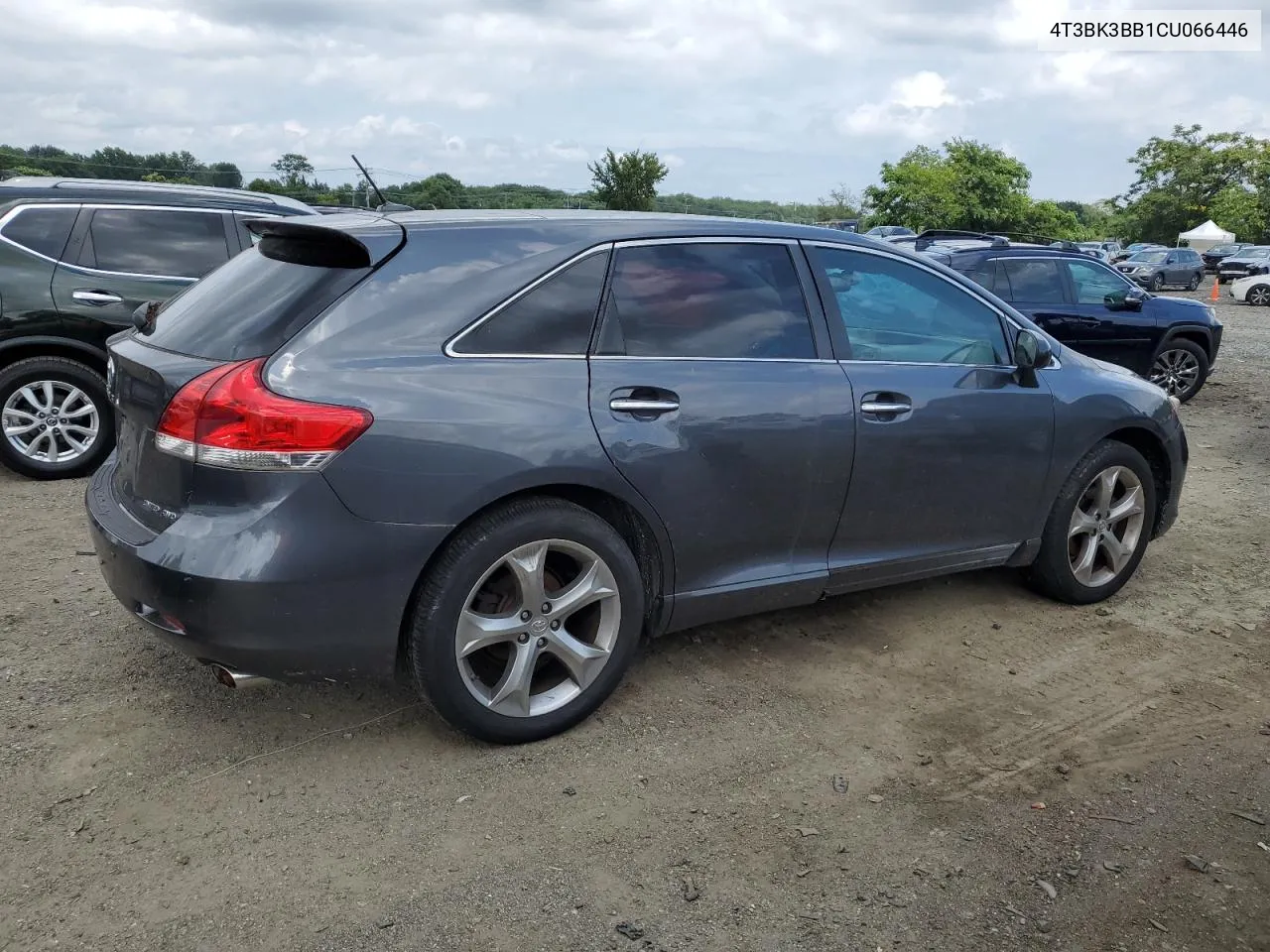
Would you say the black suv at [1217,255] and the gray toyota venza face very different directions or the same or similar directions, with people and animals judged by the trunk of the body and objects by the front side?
very different directions

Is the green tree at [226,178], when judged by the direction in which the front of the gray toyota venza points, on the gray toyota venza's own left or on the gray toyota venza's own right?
on the gray toyota venza's own left

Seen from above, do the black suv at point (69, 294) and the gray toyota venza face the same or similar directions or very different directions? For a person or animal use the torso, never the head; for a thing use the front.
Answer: same or similar directions

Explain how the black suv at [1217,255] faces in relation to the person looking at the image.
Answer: facing the viewer and to the left of the viewer

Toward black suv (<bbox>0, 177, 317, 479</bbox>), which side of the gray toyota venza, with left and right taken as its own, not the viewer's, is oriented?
left

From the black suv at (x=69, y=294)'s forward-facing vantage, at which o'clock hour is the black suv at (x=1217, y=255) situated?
the black suv at (x=1217, y=255) is roughly at 11 o'clock from the black suv at (x=69, y=294).

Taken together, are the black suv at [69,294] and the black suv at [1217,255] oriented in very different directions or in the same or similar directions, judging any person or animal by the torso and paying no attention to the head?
very different directions

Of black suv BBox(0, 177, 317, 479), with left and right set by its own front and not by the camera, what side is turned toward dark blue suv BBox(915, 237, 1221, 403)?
front

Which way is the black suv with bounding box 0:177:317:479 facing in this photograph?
to the viewer's right

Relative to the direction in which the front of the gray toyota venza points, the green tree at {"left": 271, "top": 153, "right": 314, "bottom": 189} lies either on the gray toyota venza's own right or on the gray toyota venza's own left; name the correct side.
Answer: on the gray toyota venza's own left

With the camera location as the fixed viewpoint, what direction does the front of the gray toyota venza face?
facing away from the viewer and to the right of the viewer
